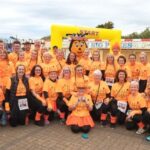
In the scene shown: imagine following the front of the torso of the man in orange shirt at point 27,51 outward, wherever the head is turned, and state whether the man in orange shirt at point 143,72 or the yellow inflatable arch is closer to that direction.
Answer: the man in orange shirt

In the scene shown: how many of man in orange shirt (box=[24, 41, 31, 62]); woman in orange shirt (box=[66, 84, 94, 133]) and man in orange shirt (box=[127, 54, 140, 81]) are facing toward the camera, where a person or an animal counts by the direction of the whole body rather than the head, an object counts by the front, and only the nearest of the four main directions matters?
3

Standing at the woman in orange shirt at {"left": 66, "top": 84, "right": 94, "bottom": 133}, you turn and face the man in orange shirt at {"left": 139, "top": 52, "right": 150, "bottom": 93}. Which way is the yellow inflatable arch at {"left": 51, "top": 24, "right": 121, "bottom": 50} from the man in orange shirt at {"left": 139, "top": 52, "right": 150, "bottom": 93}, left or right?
left

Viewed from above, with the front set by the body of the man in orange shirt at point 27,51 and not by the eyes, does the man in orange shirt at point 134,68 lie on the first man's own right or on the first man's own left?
on the first man's own left

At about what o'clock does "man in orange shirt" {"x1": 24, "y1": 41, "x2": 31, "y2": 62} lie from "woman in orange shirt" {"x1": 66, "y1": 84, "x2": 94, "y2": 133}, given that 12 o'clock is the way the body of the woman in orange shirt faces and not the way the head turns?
The man in orange shirt is roughly at 5 o'clock from the woman in orange shirt.

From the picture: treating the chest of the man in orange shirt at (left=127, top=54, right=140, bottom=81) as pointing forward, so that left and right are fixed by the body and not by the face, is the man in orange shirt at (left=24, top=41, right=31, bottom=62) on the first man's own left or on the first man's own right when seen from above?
on the first man's own right

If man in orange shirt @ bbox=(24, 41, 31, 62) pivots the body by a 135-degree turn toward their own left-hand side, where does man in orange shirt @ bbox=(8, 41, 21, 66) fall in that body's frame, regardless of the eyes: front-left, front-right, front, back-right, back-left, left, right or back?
back

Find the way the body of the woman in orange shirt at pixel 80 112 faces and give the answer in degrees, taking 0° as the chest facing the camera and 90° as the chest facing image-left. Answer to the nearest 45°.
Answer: approximately 0°

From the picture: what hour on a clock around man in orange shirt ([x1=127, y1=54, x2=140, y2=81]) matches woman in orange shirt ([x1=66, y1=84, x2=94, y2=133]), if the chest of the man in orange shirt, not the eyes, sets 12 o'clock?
The woman in orange shirt is roughly at 1 o'clock from the man in orange shirt.
